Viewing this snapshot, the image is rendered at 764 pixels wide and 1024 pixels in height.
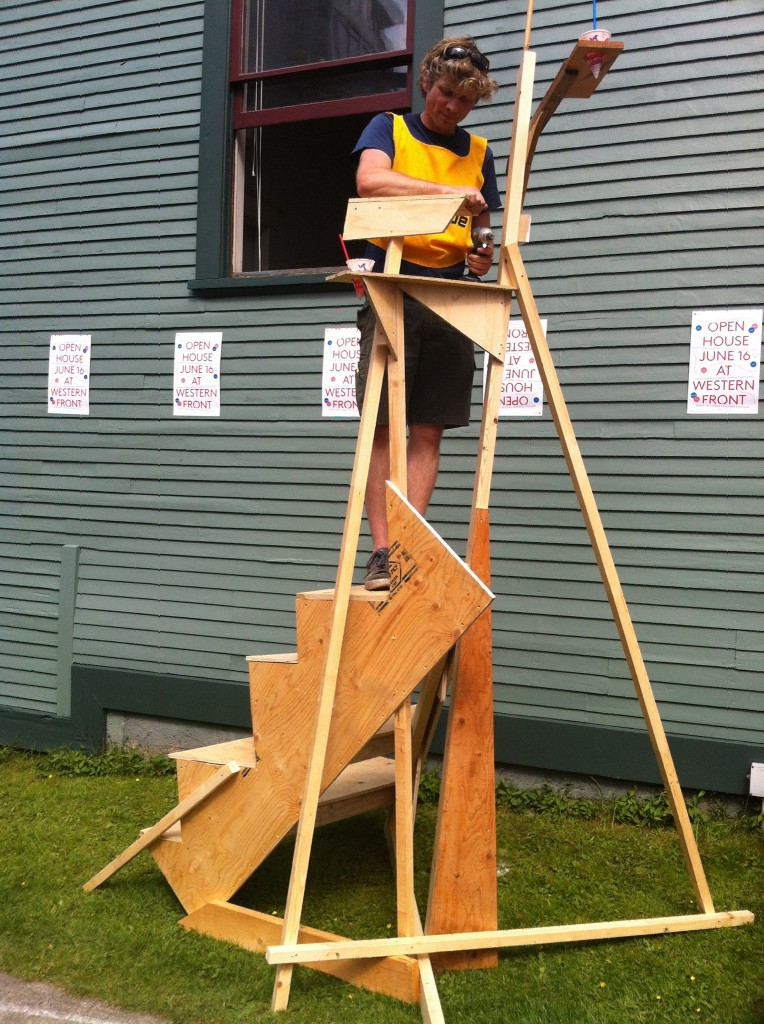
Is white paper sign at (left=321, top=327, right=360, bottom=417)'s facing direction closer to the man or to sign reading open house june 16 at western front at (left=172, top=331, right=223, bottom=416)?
the man

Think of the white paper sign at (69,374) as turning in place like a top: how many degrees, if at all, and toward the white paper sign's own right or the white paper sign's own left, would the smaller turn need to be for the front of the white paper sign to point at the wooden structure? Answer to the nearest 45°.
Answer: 0° — it already faces it

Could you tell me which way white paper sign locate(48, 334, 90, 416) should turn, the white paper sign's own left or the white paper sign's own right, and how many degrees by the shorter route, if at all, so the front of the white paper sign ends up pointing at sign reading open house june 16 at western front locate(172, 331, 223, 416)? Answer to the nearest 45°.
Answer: approximately 45° to the white paper sign's own left

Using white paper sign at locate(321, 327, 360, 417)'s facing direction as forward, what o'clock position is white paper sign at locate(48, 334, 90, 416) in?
white paper sign at locate(48, 334, 90, 416) is roughly at 4 o'clock from white paper sign at locate(321, 327, 360, 417).

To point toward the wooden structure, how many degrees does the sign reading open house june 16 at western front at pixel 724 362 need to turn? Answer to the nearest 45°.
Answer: approximately 45° to its right

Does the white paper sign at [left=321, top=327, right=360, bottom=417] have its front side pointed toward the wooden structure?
yes

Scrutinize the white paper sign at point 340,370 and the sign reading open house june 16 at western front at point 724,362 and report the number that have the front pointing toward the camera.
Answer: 2

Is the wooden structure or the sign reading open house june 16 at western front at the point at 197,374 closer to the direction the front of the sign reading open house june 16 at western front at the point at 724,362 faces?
the wooden structure

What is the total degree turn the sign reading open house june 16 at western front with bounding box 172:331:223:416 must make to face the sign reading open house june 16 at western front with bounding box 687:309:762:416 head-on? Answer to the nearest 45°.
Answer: approximately 45° to its left

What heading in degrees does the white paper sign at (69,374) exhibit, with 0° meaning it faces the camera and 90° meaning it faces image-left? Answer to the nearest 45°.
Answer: approximately 0°

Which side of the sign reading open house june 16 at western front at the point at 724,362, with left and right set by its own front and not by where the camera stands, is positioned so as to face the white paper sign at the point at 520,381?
right

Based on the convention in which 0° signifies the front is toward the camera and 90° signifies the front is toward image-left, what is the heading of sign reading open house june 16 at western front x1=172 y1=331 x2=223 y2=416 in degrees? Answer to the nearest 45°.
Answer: approximately 0°
